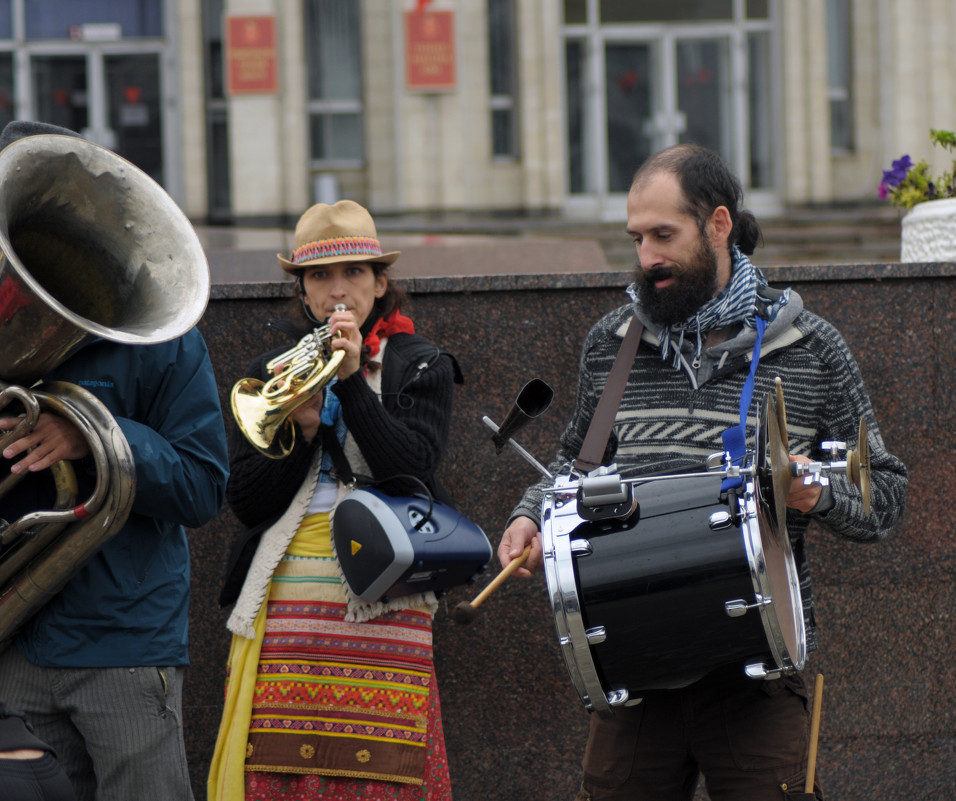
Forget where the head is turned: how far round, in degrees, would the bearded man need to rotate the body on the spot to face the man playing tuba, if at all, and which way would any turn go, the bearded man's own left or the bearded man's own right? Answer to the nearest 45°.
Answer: approximately 45° to the bearded man's own right

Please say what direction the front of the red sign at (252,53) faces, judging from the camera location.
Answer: facing the viewer

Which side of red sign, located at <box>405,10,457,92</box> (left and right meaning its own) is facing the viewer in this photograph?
front

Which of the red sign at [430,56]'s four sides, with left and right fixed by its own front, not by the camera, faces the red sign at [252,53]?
right

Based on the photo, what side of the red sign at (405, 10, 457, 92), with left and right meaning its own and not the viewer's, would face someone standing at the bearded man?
front

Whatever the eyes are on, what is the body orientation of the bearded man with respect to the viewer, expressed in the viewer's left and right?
facing the viewer and to the left of the viewer

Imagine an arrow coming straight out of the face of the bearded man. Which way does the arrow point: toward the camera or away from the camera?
toward the camera

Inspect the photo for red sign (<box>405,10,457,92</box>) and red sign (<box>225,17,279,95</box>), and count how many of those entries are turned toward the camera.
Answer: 2

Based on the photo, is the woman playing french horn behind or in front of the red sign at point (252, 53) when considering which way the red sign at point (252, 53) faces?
in front

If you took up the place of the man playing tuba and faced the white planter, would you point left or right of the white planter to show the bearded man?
right

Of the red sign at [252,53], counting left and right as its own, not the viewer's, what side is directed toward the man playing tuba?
front

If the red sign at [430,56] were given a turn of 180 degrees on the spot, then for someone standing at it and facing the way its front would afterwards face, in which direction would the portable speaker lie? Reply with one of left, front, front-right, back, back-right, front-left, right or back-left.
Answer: back
